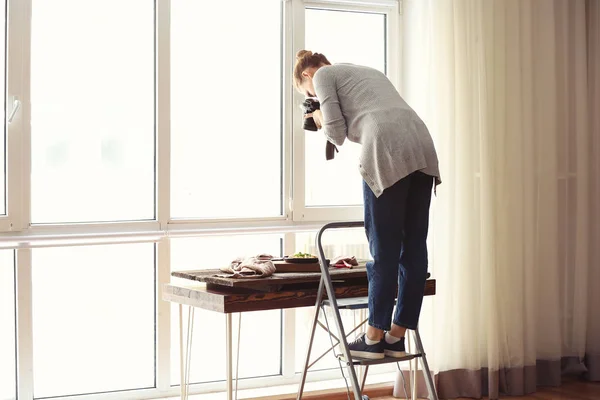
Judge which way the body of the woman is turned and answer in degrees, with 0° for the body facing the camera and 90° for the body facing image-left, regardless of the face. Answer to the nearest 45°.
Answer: approximately 90°

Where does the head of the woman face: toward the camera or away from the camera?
away from the camera

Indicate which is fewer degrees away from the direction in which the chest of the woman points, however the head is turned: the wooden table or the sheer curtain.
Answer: the wooden table

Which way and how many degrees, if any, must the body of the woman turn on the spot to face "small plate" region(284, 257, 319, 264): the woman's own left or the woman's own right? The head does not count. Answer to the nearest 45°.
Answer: approximately 45° to the woman's own right
